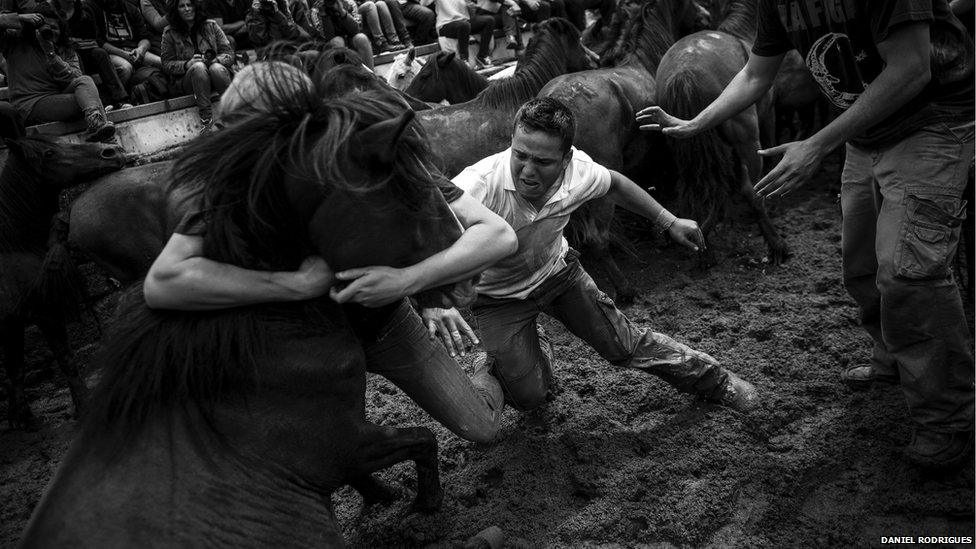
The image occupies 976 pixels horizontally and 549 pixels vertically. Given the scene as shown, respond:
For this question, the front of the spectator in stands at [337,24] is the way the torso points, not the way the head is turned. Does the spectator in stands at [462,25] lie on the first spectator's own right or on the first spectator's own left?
on the first spectator's own left

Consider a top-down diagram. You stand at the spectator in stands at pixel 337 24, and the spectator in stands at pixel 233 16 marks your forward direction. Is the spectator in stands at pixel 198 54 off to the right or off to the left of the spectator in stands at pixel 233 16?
left

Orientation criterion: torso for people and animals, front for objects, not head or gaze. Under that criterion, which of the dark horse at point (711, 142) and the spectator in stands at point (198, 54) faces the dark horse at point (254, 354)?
the spectator in stands

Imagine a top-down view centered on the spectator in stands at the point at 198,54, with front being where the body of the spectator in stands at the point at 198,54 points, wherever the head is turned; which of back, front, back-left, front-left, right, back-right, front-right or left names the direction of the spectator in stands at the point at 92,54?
right

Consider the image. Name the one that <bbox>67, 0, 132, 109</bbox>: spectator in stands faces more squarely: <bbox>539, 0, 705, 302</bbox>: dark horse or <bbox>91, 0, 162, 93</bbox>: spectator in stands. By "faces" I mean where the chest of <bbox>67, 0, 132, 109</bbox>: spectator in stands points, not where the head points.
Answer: the dark horse
